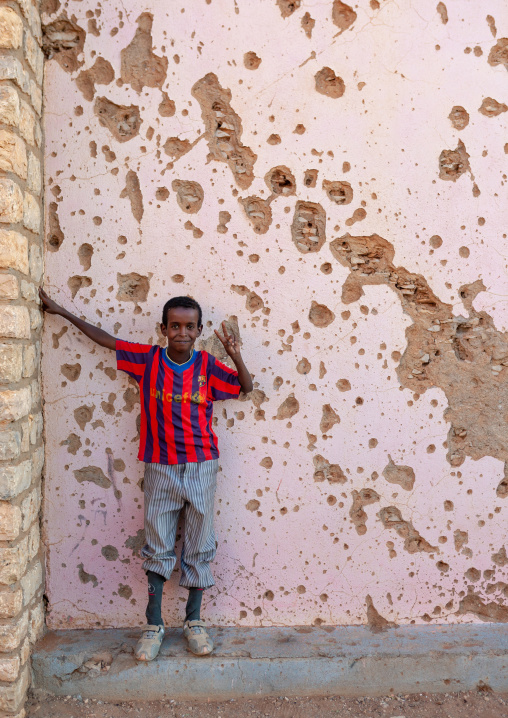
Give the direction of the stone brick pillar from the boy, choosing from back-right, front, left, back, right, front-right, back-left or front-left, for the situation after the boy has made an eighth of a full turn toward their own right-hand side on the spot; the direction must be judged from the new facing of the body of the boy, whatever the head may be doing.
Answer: front-right

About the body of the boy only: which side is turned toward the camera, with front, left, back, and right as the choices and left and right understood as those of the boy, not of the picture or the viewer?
front
